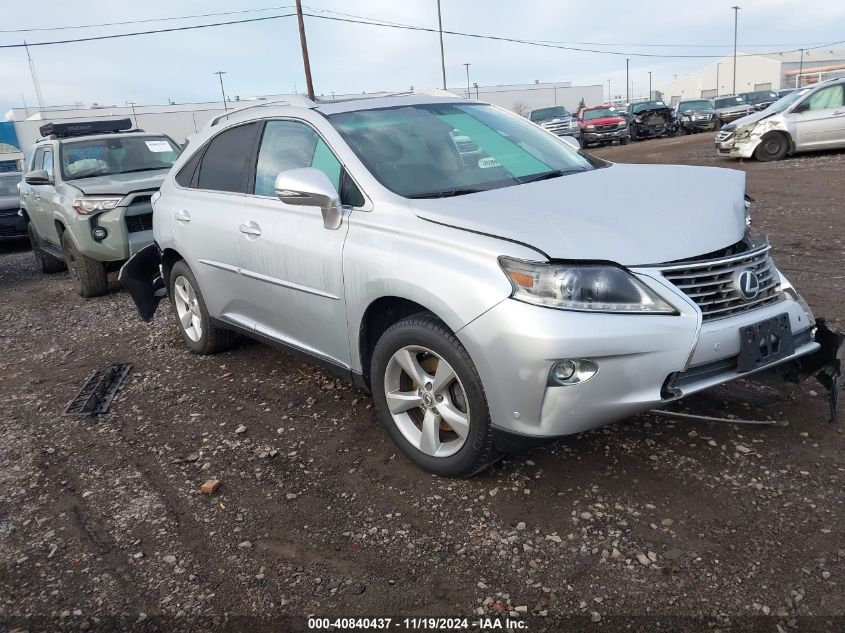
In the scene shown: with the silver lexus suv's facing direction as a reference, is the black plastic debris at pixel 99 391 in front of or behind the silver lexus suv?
behind

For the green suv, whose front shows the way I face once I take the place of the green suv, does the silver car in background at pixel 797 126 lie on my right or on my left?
on my left

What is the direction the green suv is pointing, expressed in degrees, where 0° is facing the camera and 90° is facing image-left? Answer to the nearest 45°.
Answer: approximately 315°

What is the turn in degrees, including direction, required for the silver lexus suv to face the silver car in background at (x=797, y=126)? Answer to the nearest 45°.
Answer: approximately 90° to its left

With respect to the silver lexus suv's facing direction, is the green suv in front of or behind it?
behind
